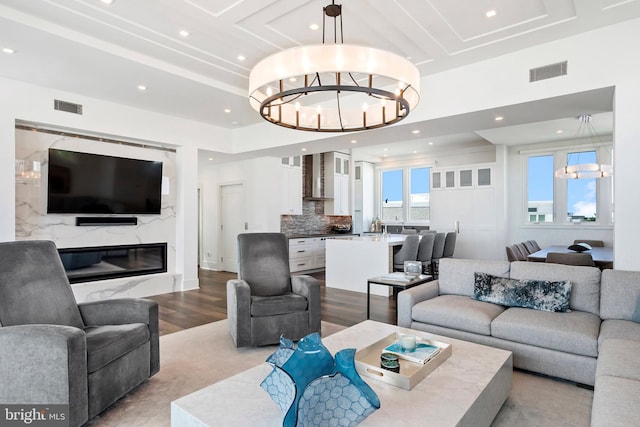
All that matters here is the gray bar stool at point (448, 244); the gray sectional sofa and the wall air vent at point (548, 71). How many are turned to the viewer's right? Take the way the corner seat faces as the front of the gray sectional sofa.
0

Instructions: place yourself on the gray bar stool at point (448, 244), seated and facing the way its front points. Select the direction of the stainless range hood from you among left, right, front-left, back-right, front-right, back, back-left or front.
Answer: front-left

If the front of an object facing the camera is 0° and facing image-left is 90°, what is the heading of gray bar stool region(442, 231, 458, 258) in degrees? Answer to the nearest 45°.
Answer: approximately 135°

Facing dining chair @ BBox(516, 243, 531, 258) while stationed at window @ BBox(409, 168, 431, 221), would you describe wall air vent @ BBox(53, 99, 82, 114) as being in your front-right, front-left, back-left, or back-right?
front-right

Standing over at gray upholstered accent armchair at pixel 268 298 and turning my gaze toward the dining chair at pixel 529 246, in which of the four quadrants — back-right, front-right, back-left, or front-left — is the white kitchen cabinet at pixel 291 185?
front-left

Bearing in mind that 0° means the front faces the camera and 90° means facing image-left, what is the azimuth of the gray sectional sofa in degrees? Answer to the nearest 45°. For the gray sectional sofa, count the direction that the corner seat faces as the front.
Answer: approximately 45°

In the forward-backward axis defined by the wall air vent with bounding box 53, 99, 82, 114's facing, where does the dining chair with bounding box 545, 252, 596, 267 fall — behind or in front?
in front

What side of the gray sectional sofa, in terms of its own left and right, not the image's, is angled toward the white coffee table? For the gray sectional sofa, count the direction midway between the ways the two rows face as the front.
front

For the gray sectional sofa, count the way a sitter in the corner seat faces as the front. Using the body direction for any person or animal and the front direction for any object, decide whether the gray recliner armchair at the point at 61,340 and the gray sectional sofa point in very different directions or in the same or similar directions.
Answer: very different directions

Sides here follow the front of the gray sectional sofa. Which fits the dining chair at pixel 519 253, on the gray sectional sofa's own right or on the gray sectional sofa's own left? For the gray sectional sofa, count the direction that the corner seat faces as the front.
on the gray sectional sofa's own right

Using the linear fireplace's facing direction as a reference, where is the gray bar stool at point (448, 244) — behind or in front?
in front

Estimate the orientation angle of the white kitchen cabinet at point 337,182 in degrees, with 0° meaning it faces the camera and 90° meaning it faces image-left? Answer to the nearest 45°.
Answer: approximately 315°

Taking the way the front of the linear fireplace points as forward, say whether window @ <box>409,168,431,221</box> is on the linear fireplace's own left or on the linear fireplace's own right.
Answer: on the linear fireplace's own left

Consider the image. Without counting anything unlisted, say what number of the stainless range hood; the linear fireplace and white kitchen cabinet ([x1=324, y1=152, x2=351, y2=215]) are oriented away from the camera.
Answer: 0
